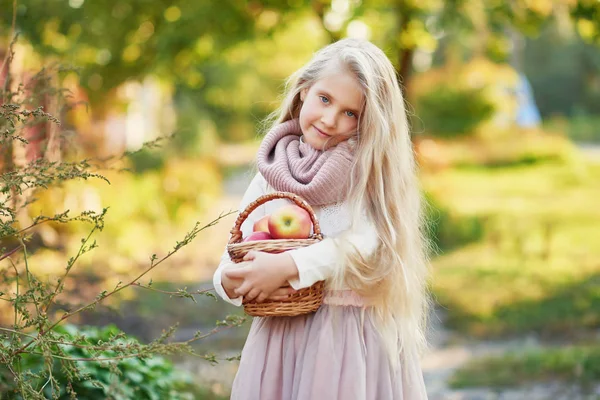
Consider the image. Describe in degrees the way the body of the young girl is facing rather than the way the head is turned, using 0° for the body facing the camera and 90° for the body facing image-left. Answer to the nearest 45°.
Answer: approximately 45°

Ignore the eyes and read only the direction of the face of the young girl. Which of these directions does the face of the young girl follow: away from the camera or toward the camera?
toward the camera

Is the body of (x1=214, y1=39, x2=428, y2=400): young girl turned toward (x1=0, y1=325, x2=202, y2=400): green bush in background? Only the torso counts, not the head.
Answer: no
